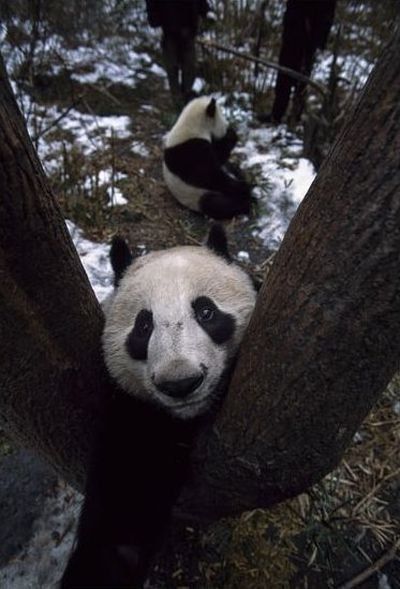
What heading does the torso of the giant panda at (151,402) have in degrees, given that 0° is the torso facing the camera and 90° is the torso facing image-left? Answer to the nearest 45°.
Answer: approximately 0°

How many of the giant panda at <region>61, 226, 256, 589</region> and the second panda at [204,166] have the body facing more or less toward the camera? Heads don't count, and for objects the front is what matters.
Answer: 1

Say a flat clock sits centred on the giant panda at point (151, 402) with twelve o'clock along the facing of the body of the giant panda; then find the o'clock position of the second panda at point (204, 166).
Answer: The second panda is roughly at 6 o'clock from the giant panda.

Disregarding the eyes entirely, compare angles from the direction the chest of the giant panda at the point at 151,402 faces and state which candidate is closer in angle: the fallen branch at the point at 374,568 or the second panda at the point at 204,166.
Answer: the fallen branch

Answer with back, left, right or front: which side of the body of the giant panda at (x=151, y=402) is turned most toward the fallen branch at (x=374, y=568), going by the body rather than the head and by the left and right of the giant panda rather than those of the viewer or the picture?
left
